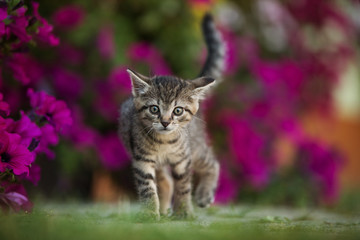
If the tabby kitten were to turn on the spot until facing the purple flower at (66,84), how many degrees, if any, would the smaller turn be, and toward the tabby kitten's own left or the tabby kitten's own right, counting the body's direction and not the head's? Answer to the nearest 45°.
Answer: approximately 135° to the tabby kitten's own right

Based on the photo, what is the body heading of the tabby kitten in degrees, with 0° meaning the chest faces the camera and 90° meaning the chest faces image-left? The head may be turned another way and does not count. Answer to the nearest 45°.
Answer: approximately 0°

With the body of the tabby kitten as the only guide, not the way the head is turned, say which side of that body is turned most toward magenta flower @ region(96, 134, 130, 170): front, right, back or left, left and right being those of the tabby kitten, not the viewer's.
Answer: back

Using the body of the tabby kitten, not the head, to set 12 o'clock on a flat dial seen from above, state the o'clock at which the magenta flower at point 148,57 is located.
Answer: The magenta flower is roughly at 6 o'clock from the tabby kitten.

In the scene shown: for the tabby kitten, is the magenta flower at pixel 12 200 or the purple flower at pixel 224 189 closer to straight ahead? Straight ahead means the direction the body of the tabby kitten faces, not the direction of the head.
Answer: the magenta flower

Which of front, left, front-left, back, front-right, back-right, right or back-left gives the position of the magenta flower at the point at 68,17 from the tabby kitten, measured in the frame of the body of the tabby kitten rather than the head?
back-right

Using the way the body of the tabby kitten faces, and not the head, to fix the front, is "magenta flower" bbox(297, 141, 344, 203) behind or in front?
behind

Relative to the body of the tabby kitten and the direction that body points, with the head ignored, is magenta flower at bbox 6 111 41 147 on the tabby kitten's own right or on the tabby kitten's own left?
on the tabby kitten's own right

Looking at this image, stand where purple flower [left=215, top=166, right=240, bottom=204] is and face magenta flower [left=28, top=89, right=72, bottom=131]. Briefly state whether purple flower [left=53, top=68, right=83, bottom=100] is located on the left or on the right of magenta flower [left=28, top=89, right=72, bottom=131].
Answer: right

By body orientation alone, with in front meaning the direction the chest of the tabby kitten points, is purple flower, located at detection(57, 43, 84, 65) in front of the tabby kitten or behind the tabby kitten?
behind

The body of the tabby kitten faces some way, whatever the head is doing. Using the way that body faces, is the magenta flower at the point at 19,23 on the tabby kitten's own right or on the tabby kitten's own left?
on the tabby kitten's own right

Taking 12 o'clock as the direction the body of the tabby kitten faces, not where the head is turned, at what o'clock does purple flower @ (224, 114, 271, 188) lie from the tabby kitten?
The purple flower is roughly at 7 o'clock from the tabby kitten.
